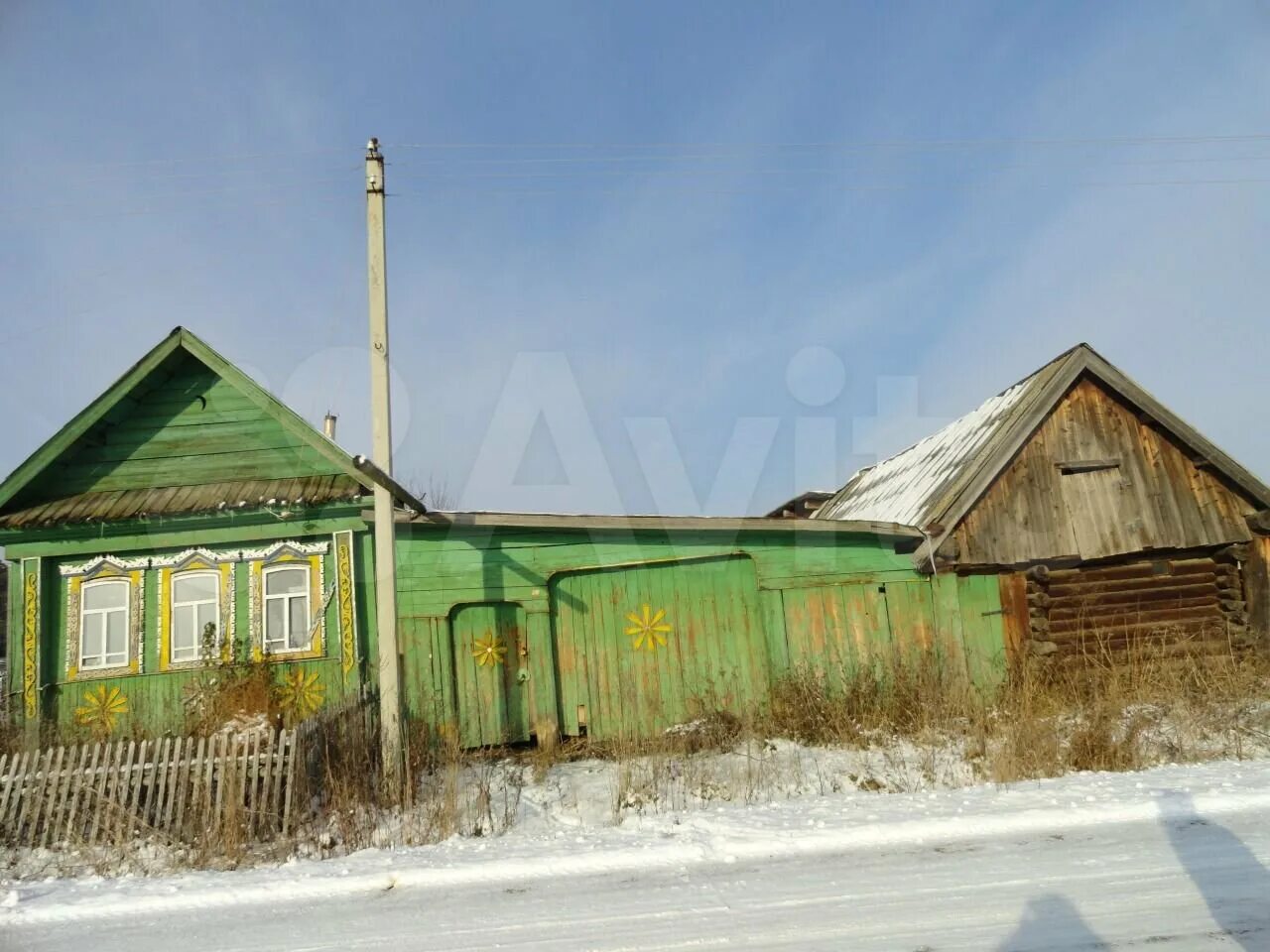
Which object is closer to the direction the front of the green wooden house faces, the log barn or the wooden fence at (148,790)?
the wooden fence

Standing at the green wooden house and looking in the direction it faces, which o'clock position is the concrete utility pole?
The concrete utility pole is roughly at 12 o'clock from the green wooden house.

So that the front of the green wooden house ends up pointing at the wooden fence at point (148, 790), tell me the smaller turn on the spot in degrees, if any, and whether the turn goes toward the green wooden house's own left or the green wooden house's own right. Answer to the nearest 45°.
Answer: approximately 45° to the green wooden house's own right

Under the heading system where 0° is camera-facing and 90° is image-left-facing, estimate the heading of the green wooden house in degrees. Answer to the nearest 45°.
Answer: approximately 0°

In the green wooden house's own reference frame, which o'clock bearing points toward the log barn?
The log barn is roughly at 9 o'clock from the green wooden house.
